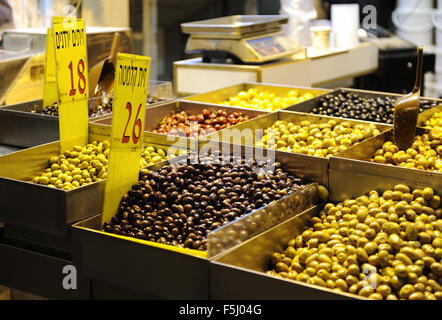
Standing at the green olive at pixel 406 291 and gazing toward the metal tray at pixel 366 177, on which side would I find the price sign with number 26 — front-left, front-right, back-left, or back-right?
front-left

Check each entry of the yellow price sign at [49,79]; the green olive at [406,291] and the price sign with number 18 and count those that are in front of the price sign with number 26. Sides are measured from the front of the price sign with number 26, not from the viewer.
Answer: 1

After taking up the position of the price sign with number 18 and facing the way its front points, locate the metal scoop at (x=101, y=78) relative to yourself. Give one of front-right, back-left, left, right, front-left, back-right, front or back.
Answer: back-left

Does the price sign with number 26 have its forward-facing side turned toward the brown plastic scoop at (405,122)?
no

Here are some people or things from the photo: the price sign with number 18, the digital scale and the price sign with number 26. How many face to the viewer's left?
0

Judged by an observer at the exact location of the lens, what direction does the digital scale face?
facing the viewer and to the right of the viewer

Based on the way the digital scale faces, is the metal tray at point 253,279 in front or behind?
in front

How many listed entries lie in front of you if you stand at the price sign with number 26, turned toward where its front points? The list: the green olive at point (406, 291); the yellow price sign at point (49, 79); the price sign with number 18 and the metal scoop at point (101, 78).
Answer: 1

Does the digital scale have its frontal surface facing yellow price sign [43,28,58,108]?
no

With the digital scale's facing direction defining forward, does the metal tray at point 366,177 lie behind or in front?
in front

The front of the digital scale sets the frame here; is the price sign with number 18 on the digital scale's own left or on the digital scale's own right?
on the digital scale's own right

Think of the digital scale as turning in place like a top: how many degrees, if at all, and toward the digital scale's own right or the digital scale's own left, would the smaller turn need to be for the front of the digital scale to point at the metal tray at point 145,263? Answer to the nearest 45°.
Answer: approximately 45° to the digital scale's own right

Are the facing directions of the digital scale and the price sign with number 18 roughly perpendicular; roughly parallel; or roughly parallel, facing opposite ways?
roughly parallel

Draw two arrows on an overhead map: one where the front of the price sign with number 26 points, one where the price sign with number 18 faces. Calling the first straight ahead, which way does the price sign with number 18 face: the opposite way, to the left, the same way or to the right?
the same way

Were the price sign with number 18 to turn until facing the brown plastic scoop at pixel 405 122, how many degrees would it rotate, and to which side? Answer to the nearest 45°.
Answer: approximately 45° to its left

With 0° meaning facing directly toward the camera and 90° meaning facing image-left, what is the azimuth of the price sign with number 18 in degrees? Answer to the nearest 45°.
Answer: approximately 315°

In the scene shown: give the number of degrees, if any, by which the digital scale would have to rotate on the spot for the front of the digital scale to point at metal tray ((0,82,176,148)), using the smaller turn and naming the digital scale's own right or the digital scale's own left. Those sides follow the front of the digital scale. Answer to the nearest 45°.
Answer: approximately 90° to the digital scale's own right

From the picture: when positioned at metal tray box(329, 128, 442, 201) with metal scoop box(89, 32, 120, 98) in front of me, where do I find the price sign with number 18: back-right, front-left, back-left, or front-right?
front-left
